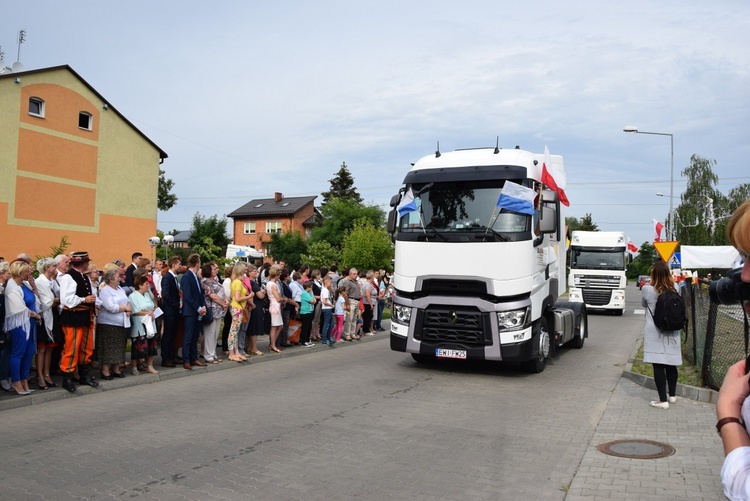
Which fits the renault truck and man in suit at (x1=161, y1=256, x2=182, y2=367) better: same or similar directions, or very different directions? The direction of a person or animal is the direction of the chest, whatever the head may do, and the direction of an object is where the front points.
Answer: very different directions

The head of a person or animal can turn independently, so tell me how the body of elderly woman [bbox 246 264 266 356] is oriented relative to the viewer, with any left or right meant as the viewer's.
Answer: facing to the right of the viewer

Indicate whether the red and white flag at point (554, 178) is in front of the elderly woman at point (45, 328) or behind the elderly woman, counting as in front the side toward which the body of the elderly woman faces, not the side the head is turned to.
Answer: in front

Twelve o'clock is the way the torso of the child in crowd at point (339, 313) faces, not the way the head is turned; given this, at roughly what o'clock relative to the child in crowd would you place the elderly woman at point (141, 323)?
The elderly woman is roughly at 4 o'clock from the child in crowd.

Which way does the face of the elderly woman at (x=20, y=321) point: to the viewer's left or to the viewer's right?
to the viewer's right

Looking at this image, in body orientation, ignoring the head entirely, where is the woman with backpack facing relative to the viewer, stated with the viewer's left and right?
facing away from the viewer and to the left of the viewer

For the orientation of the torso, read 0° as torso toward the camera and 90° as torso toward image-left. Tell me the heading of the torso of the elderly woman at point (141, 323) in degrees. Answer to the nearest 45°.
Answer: approximately 315°

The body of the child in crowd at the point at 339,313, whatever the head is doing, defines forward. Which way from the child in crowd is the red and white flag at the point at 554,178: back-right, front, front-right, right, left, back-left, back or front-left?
front-right

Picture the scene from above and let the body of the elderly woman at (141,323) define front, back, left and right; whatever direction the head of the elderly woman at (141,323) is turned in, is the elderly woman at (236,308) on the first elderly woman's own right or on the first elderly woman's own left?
on the first elderly woman's own left

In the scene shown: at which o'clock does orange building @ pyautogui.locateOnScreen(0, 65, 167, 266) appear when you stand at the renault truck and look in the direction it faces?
The orange building is roughly at 3 o'clock from the renault truck.

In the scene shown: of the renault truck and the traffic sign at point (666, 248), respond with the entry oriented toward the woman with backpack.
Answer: the traffic sign

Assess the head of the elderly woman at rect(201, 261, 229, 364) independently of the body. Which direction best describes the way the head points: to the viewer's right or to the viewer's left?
to the viewer's right

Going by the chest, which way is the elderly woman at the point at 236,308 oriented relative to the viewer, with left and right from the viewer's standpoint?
facing to the right of the viewer

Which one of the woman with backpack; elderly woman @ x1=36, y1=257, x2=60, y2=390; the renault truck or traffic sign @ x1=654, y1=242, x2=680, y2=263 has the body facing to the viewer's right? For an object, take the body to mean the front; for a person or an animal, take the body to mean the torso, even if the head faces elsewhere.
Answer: the elderly woman

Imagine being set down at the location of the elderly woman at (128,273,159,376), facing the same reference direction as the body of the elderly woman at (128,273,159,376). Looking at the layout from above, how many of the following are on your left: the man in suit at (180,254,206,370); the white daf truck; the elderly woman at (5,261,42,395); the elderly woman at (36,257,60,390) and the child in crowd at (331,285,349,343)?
3

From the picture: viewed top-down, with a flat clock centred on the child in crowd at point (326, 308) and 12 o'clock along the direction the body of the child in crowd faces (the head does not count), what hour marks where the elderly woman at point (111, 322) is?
The elderly woman is roughly at 4 o'clock from the child in crowd.
